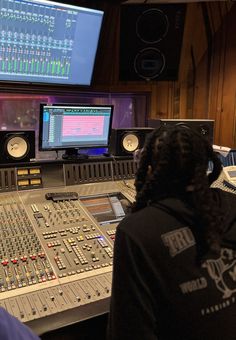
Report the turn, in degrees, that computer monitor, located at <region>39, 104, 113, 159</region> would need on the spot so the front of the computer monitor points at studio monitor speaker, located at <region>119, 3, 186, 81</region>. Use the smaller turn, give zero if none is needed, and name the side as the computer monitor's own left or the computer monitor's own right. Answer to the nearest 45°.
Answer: approximately 135° to the computer monitor's own left

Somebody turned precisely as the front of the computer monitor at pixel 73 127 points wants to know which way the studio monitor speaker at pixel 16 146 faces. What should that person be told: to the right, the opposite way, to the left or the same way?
the same way

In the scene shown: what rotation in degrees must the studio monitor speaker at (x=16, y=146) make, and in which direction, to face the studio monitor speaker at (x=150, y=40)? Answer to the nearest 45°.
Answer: approximately 135° to its left

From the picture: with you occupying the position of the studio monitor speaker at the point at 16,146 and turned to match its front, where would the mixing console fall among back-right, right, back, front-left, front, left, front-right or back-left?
front

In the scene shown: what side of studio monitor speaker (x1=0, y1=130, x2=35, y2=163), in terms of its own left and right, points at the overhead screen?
back

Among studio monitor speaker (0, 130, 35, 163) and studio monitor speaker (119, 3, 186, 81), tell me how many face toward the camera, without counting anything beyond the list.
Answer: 2

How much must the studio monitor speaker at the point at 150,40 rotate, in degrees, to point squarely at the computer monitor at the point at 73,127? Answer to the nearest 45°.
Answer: approximately 45° to its right

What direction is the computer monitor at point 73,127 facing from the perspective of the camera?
toward the camera

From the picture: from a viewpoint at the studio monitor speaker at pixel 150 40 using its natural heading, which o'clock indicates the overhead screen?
The overhead screen is roughly at 2 o'clock from the studio monitor speaker.

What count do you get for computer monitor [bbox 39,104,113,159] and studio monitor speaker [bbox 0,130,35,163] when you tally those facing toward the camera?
2

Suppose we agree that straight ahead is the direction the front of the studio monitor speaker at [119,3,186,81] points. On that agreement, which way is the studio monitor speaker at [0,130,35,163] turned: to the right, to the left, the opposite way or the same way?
the same way

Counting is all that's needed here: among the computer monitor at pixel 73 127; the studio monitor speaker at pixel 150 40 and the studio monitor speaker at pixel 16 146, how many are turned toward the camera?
3
